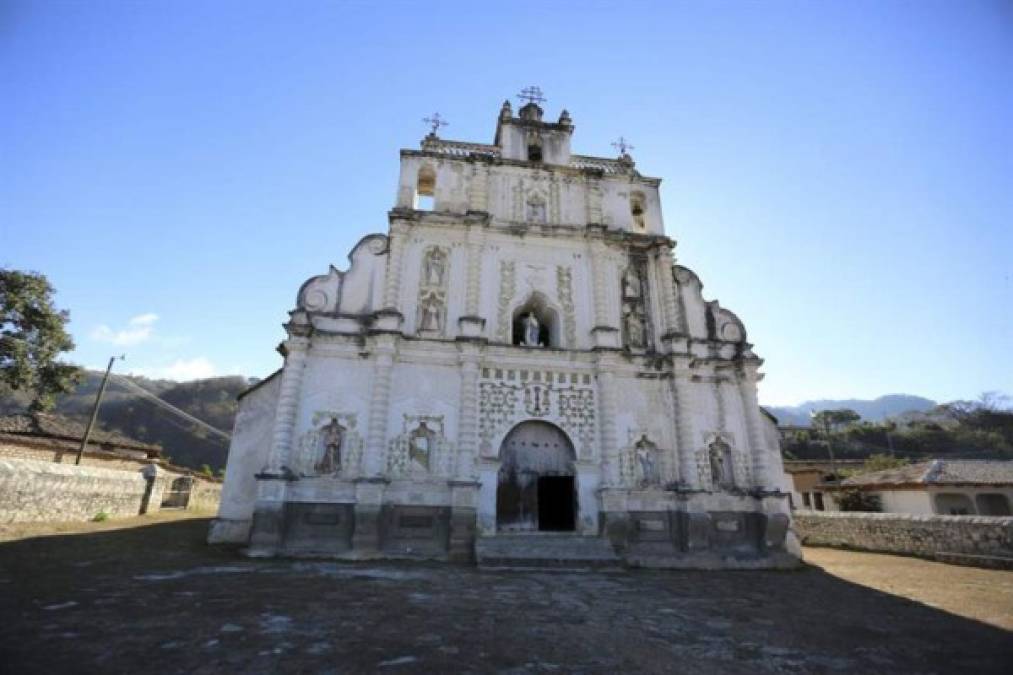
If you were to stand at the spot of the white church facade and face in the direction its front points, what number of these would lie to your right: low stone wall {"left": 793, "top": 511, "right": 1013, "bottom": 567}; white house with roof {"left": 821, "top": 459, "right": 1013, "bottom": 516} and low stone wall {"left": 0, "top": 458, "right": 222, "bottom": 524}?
1

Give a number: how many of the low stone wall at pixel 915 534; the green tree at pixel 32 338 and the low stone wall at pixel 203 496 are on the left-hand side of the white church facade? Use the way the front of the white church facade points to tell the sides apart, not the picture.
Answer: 1

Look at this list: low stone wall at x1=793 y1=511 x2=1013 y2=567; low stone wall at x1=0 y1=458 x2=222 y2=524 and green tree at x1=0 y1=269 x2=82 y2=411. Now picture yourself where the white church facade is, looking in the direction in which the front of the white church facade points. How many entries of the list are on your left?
1

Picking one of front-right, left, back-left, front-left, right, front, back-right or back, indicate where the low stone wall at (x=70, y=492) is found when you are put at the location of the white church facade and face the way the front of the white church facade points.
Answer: right

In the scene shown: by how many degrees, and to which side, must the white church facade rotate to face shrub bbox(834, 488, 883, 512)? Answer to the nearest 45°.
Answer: approximately 135° to its left

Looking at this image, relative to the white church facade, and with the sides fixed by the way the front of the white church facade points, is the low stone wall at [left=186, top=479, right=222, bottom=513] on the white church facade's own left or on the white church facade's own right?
on the white church facade's own right

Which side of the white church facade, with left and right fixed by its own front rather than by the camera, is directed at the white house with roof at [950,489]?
left

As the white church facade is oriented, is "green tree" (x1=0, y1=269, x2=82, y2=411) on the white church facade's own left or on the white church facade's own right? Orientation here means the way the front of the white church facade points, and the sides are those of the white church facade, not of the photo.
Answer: on the white church facade's own right

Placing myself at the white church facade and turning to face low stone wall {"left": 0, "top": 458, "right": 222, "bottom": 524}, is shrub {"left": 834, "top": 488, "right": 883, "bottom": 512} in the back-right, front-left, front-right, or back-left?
back-right

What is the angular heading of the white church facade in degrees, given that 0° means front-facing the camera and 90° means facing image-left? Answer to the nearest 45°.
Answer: approximately 0°
